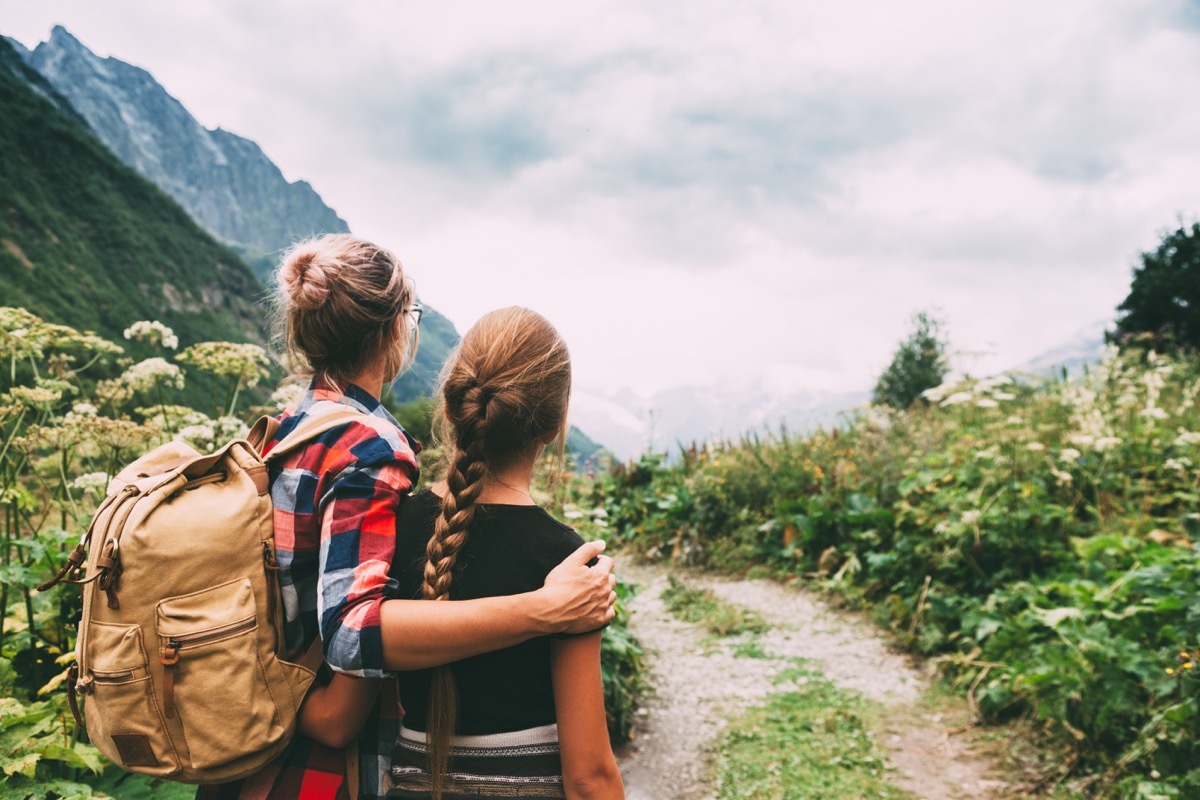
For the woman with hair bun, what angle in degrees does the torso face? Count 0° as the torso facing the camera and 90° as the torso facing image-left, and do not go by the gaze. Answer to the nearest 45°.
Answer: approximately 225°

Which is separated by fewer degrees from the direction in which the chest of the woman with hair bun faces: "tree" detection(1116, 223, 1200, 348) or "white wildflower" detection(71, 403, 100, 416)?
the tree

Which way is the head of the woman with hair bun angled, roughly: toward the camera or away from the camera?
away from the camera

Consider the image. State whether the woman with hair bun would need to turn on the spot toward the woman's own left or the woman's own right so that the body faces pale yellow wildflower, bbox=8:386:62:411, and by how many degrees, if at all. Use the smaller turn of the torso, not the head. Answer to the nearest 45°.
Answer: approximately 90° to the woman's own left

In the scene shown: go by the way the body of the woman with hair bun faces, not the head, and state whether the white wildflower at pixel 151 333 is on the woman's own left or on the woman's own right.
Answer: on the woman's own left

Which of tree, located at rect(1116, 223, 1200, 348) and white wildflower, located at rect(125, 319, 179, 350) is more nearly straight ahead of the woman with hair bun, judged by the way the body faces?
the tree

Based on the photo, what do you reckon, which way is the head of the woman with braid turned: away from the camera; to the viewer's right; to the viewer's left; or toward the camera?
away from the camera
